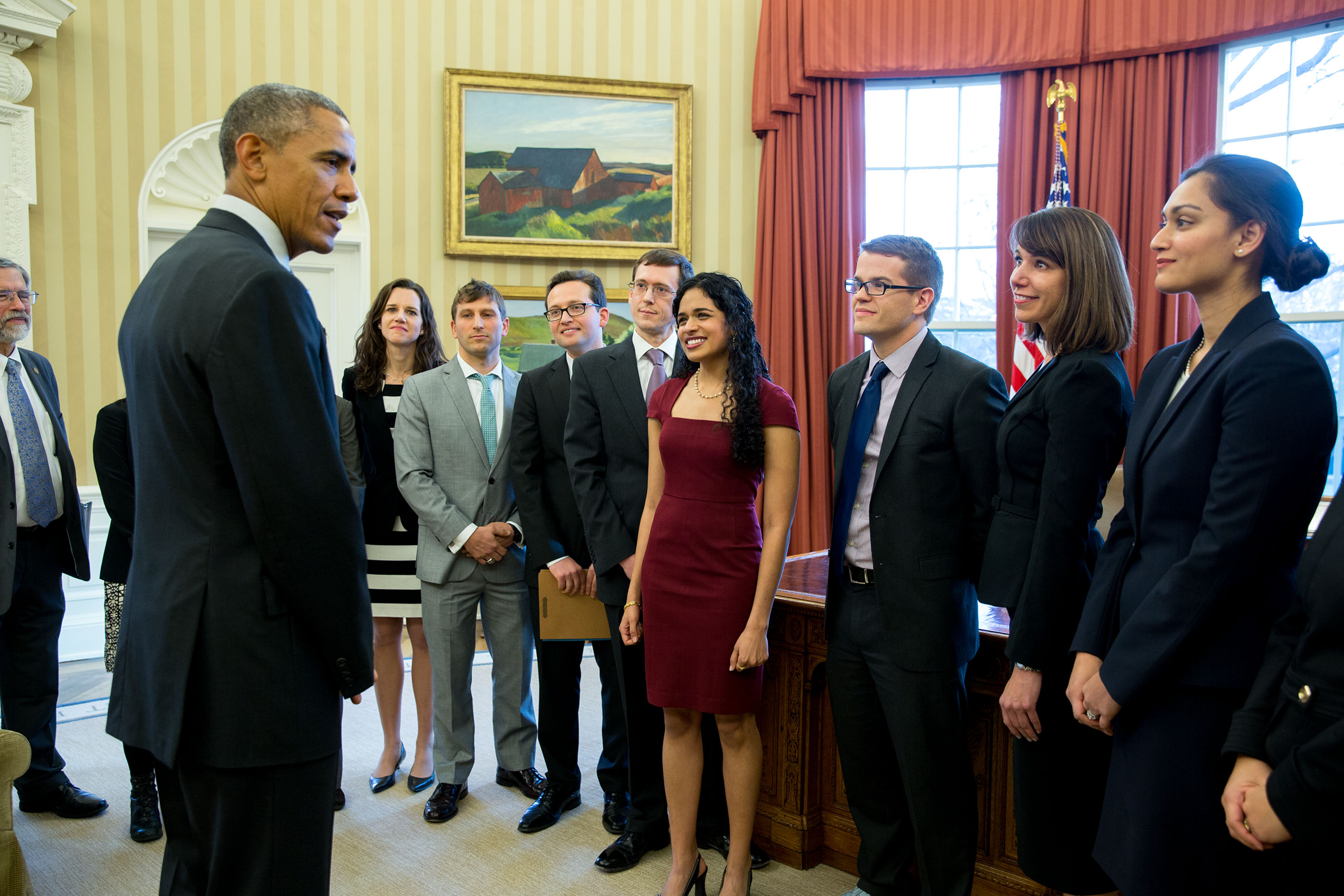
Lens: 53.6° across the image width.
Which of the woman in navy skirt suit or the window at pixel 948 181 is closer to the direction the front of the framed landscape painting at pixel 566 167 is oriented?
the woman in navy skirt suit

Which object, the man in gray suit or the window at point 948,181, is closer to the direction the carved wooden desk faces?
the man in gray suit

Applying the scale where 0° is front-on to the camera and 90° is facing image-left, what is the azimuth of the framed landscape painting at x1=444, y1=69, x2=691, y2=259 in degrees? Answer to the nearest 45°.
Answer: approximately 0°

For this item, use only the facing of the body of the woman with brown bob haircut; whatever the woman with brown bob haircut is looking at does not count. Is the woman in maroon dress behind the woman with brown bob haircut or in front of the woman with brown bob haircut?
in front

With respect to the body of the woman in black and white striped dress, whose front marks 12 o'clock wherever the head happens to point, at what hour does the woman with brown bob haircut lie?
The woman with brown bob haircut is roughly at 11 o'clock from the woman in black and white striped dress.

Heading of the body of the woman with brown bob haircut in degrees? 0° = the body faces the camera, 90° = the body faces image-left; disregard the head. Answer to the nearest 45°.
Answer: approximately 90°

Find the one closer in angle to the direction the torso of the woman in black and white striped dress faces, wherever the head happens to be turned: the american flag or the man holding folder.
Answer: the man holding folder

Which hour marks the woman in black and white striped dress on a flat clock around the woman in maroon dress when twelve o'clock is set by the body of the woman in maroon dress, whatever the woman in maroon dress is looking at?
The woman in black and white striped dress is roughly at 3 o'clock from the woman in maroon dress.

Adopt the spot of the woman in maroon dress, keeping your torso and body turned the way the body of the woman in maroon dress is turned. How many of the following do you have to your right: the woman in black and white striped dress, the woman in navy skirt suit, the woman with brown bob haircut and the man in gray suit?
2

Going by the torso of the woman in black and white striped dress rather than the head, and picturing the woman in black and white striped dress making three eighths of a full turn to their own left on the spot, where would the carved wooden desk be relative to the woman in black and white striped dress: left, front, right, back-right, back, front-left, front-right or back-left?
right

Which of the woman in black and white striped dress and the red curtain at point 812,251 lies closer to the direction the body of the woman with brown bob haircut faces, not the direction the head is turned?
the woman in black and white striped dress
